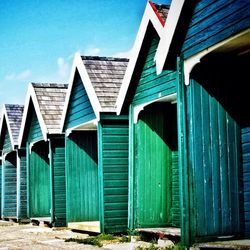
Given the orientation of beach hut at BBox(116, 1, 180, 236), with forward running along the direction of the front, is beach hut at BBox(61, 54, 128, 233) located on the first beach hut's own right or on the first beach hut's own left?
on the first beach hut's own right

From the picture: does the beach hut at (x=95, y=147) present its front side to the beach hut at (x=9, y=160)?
no

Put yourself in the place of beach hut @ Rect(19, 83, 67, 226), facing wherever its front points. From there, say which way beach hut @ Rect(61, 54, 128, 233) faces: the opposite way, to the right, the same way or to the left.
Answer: the same way

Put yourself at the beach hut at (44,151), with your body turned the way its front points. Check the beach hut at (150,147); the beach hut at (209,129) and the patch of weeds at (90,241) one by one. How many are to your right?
0

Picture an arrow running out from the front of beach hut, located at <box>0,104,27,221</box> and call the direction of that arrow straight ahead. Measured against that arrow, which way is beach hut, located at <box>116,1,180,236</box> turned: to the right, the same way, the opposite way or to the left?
the same way

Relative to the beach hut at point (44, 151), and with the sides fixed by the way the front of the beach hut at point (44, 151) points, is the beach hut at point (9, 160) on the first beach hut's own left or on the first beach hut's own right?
on the first beach hut's own right

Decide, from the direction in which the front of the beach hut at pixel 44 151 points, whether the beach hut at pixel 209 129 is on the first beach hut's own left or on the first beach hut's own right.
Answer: on the first beach hut's own left

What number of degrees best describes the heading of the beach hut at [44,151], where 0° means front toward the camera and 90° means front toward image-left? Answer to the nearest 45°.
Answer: approximately 45°

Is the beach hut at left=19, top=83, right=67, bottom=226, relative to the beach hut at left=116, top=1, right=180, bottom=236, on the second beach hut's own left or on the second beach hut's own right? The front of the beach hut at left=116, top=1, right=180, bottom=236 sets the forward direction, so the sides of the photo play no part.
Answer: on the second beach hut's own right

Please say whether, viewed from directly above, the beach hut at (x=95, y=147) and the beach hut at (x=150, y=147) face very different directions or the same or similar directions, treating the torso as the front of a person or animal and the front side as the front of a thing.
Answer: same or similar directions

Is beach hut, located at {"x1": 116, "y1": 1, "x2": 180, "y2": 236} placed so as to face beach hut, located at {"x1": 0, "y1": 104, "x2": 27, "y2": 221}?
no

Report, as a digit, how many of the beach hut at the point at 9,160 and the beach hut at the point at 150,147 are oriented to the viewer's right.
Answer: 0

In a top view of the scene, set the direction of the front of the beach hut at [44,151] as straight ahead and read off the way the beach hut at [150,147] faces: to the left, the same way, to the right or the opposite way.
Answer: the same way

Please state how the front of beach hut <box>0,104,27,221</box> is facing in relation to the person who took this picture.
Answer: facing the viewer and to the left of the viewer

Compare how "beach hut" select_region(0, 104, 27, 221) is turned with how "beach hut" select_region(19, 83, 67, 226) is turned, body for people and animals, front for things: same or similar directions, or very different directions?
same or similar directions

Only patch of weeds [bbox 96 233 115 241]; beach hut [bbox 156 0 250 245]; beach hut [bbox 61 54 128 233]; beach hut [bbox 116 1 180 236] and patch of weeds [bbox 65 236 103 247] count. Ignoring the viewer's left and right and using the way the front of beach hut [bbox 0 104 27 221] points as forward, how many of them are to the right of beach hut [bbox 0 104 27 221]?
0

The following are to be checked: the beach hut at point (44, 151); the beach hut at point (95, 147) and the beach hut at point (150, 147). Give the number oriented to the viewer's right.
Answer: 0

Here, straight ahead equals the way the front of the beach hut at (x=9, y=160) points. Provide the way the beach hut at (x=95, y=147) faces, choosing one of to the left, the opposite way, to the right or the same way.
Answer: the same way

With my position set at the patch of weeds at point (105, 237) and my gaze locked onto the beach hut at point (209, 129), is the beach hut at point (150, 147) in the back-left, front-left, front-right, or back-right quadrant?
front-left

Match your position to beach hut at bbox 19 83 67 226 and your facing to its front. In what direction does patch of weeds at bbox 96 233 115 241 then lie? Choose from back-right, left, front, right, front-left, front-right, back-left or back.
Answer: front-left
